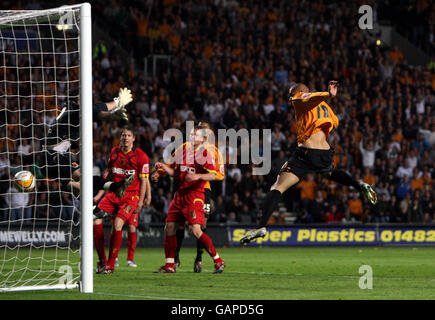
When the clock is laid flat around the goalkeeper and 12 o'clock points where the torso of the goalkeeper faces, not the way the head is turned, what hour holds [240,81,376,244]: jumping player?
The jumping player is roughly at 1 o'clock from the goalkeeper.

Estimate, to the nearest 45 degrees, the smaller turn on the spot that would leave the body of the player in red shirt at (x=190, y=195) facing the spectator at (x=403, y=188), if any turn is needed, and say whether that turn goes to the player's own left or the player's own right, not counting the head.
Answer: approximately 180°

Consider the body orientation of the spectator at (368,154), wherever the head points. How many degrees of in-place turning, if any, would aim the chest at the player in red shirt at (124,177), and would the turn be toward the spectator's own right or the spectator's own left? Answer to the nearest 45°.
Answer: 0° — they already face them

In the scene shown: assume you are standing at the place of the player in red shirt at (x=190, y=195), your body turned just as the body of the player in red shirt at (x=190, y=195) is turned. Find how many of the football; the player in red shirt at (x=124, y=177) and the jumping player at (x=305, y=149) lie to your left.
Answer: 1

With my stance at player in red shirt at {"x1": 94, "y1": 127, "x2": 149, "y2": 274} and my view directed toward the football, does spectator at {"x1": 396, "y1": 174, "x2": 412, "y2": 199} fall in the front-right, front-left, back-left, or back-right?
back-right

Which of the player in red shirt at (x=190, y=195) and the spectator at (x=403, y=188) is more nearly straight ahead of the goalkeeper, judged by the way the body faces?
the player in red shirt

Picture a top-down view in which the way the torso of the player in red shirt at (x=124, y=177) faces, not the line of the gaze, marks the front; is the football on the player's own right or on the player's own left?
on the player's own right

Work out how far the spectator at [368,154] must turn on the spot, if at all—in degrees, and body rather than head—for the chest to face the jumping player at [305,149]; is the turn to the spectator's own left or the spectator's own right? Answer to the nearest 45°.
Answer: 0° — they already face them

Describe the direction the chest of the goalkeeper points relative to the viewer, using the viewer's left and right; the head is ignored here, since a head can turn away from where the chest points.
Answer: facing to the right of the viewer

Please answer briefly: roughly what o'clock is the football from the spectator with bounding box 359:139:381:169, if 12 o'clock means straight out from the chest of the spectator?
The football is roughly at 1 o'clock from the spectator.

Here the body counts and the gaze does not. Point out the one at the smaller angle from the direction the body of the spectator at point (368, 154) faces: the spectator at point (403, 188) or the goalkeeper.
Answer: the goalkeeper

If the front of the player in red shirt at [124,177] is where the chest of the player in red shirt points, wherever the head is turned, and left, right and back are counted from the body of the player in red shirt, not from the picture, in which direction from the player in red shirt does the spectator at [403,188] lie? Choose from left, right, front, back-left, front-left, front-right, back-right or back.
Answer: back

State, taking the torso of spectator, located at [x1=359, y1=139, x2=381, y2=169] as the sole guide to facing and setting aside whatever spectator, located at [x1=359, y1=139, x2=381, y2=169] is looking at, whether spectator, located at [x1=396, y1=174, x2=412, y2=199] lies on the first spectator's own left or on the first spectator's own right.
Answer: on the first spectator's own left

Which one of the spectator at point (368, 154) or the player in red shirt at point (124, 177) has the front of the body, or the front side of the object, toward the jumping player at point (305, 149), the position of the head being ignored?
the spectator

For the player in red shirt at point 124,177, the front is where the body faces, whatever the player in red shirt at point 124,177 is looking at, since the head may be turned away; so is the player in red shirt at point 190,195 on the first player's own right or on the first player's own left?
on the first player's own left

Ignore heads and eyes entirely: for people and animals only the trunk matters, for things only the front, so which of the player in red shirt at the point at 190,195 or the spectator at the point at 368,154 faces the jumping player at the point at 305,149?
the spectator
